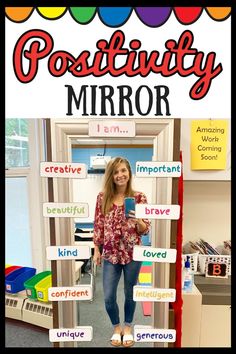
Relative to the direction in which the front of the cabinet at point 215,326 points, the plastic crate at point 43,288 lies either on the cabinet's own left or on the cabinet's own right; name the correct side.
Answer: on the cabinet's own right

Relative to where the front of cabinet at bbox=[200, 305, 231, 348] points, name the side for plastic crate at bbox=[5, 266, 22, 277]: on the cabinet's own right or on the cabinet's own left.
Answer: on the cabinet's own right

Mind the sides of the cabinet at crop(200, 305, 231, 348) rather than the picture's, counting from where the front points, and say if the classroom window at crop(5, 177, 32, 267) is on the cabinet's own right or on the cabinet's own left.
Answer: on the cabinet's own right

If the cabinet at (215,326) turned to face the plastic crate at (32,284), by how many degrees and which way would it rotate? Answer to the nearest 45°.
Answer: approximately 90° to its right

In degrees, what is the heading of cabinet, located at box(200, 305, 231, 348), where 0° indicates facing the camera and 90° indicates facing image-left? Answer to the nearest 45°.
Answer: approximately 0°

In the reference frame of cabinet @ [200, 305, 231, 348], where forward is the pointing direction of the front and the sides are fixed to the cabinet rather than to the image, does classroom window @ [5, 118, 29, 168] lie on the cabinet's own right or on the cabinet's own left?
on the cabinet's own right
